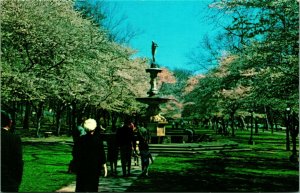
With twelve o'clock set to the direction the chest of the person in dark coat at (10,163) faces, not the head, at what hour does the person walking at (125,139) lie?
The person walking is roughly at 1 o'clock from the person in dark coat.

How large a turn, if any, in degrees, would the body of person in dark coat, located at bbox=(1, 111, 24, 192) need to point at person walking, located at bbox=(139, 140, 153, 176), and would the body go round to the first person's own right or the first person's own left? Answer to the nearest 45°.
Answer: approximately 45° to the first person's own right

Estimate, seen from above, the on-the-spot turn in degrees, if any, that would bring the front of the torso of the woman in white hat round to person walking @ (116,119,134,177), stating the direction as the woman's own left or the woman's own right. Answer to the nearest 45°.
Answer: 0° — they already face them

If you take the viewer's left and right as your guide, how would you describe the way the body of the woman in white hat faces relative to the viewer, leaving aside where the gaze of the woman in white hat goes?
facing away from the viewer

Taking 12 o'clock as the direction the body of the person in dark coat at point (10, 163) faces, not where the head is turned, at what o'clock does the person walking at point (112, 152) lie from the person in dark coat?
The person walking is roughly at 1 o'clock from the person in dark coat.

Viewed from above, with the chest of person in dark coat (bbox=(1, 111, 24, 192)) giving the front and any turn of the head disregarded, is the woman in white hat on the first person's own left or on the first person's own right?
on the first person's own right

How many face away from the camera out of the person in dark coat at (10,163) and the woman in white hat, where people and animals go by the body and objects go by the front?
2

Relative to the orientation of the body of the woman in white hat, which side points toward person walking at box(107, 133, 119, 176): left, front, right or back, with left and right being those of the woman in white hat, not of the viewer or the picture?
front

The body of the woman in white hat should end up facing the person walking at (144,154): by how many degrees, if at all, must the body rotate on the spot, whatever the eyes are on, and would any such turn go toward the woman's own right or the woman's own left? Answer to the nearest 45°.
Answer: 0° — they already face them

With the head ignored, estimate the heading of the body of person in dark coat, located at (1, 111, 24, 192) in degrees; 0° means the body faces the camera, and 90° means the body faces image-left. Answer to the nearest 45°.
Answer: approximately 180°
